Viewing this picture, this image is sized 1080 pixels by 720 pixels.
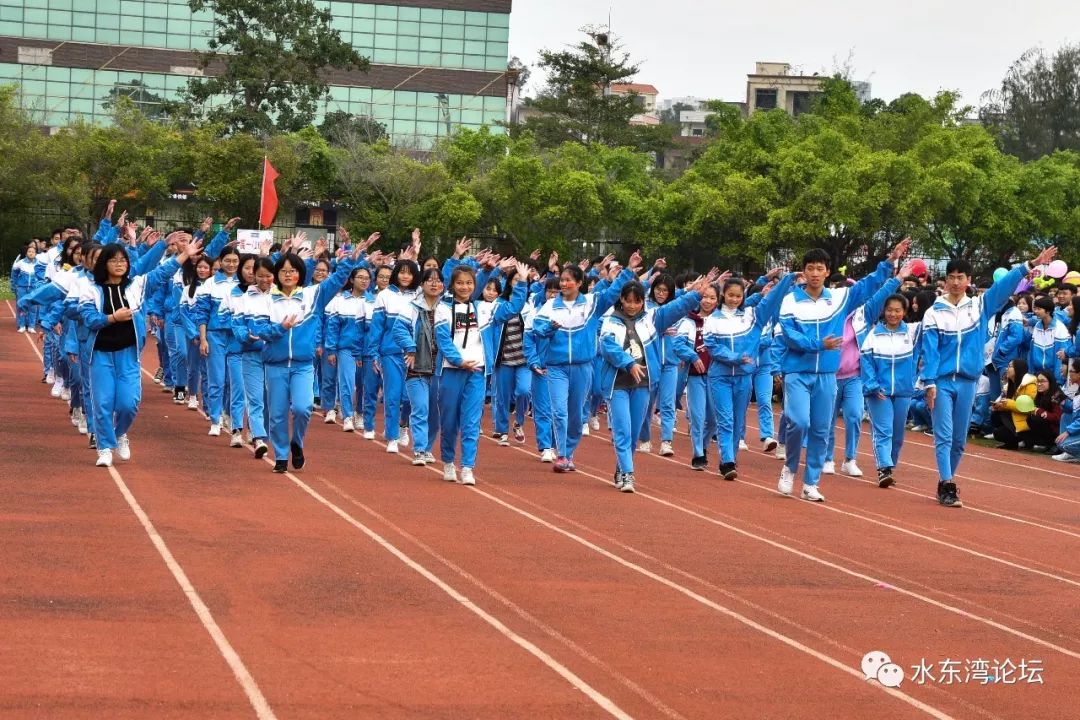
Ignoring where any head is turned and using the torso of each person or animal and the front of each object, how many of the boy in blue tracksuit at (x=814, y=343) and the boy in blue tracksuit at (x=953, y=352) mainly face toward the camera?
2

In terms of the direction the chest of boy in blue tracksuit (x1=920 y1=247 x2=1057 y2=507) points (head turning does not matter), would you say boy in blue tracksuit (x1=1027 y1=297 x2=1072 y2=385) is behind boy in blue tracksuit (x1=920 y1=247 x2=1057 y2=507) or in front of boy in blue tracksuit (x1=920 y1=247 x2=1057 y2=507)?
behind

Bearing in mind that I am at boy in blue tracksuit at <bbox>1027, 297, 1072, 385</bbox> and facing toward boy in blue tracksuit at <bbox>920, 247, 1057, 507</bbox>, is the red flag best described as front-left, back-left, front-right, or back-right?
back-right

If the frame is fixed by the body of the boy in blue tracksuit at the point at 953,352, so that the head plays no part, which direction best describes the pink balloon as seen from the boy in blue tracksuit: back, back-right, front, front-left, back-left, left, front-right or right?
back

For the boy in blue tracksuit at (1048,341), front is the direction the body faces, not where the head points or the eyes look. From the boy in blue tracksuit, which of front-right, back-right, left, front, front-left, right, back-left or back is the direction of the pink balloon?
back-right

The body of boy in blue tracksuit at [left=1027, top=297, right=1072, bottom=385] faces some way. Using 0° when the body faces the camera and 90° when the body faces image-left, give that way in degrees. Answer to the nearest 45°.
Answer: approximately 45°

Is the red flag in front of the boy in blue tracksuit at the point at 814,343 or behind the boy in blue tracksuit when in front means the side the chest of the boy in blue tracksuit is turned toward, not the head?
behind

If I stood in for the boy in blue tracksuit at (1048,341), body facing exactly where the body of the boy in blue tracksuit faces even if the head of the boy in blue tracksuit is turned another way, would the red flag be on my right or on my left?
on my right
